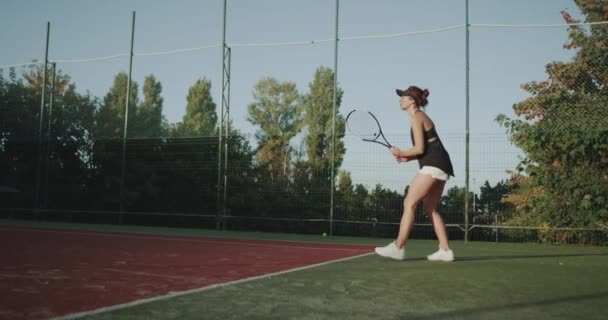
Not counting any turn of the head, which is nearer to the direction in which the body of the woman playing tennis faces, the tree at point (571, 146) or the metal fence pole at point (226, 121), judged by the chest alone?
the metal fence pole

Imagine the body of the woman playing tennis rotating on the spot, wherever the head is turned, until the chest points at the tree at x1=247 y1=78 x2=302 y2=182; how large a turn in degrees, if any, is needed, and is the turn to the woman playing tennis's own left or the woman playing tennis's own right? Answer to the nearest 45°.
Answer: approximately 90° to the woman playing tennis's own right

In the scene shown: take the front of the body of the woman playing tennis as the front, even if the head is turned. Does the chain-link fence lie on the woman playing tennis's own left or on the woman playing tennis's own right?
on the woman playing tennis's own right

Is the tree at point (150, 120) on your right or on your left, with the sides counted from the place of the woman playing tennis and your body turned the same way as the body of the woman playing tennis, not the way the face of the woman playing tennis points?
on your right

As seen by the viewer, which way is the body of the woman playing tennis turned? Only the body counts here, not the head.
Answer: to the viewer's left
